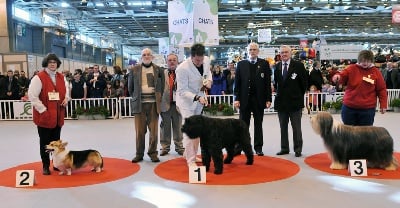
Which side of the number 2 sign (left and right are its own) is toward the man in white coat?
left

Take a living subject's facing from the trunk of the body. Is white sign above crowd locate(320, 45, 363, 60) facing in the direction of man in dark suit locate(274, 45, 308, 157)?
yes

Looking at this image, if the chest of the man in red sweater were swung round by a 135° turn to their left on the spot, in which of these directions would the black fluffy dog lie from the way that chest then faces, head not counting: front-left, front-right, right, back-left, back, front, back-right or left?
back

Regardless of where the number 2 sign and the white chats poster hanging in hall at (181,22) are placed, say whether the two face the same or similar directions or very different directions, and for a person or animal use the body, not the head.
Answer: same or similar directions

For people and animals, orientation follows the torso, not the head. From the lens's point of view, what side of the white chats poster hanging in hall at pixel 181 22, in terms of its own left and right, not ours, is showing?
front

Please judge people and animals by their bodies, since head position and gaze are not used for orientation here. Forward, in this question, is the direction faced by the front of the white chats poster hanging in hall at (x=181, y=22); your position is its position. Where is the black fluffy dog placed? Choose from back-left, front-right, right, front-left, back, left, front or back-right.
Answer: front

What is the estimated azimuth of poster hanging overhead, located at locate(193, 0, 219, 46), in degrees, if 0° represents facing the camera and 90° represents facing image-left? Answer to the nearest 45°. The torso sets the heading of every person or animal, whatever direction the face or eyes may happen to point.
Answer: approximately 0°

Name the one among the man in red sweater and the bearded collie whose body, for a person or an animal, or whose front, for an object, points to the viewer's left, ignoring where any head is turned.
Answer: the bearded collie

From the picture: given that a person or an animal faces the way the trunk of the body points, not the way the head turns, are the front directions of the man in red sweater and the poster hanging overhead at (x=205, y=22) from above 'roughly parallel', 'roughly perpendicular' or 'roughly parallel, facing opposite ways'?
roughly parallel

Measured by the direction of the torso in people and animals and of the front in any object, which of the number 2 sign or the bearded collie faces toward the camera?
the number 2 sign

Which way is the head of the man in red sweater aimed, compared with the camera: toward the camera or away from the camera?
toward the camera

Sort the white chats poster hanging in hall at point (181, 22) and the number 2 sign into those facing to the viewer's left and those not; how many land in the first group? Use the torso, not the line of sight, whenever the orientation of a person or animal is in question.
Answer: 0

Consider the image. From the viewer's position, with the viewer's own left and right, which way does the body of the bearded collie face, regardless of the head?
facing to the left of the viewer

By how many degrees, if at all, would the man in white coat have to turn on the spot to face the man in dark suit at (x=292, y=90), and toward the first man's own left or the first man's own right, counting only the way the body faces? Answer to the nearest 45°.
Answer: approximately 90° to the first man's own left

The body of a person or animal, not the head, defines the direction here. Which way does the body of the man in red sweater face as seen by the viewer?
toward the camera

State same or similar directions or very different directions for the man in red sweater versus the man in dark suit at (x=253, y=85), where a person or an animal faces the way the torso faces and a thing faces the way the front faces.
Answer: same or similar directions

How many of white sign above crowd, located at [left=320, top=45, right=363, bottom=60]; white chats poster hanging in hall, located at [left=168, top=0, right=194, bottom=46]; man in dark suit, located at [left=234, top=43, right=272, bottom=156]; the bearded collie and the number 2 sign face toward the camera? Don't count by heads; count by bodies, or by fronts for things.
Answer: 4
